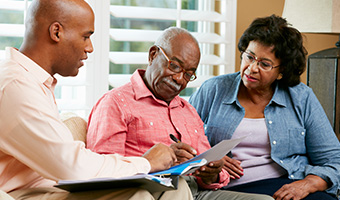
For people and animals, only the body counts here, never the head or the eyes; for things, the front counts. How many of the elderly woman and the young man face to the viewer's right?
1

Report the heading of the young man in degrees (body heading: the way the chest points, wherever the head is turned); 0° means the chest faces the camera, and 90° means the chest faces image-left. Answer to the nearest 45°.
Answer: approximately 270°

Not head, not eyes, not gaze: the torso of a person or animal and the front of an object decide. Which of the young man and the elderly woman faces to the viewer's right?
the young man

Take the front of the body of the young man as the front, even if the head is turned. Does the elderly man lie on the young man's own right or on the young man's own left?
on the young man's own left

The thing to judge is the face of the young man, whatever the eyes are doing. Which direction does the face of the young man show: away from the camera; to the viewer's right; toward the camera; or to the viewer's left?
to the viewer's right

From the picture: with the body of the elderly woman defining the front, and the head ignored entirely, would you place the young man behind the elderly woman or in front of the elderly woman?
in front

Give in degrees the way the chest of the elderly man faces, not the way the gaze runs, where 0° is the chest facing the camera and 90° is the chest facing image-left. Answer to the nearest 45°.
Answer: approximately 315°

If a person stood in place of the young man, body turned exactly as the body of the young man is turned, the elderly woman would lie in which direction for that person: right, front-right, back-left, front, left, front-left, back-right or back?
front-left

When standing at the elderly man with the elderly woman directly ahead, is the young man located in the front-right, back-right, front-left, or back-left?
back-right
